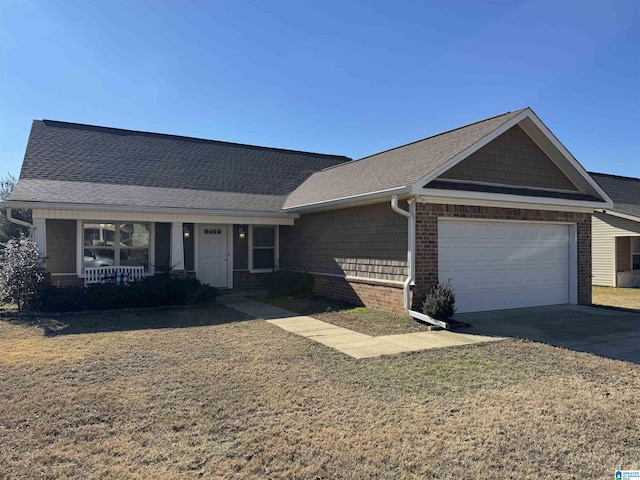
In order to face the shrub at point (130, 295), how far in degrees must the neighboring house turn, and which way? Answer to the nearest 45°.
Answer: approximately 45° to its right

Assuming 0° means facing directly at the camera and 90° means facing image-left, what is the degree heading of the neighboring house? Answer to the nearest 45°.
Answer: approximately 0°

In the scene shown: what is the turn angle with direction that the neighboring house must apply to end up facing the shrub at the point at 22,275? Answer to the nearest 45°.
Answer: approximately 45° to its right
